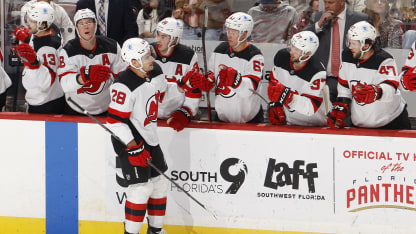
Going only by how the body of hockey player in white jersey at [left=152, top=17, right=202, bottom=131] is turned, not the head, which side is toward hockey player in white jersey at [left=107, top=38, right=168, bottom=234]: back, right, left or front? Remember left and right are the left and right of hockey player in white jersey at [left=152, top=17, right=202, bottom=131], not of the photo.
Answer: front

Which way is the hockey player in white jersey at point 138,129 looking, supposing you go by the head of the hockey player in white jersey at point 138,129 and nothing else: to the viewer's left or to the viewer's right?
to the viewer's right

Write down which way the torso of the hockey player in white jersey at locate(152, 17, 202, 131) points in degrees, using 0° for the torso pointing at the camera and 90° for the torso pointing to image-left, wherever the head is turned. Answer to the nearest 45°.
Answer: approximately 45°

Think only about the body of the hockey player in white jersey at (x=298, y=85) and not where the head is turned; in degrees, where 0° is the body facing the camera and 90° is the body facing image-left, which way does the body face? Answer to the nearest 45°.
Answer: approximately 45°

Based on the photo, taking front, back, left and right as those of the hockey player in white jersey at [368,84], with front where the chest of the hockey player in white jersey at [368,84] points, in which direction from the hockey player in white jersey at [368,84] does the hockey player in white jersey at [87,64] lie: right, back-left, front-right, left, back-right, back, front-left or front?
front-right

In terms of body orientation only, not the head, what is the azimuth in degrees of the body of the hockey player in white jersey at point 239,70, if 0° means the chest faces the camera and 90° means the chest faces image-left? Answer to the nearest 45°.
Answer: approximately 45°

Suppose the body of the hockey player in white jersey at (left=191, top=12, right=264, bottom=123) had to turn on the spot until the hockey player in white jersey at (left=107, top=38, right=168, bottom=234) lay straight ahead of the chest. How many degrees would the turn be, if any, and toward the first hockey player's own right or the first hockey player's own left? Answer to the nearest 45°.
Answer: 0° — they already face them
